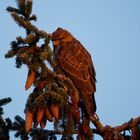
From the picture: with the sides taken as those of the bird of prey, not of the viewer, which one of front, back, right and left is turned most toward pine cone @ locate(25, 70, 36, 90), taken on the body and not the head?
left

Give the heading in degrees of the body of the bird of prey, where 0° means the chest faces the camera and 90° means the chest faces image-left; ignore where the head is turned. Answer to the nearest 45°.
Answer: approximately 90°
